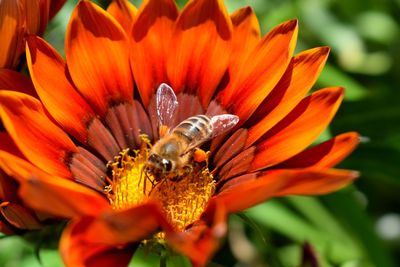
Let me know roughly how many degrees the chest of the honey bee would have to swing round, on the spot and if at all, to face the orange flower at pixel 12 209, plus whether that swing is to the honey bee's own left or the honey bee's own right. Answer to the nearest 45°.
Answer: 0° — it already faces it

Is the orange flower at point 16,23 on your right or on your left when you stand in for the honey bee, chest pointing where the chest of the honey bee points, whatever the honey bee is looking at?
on your right

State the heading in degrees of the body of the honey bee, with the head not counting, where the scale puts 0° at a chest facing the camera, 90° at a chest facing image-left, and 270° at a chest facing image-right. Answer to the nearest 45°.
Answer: approximately 45°
